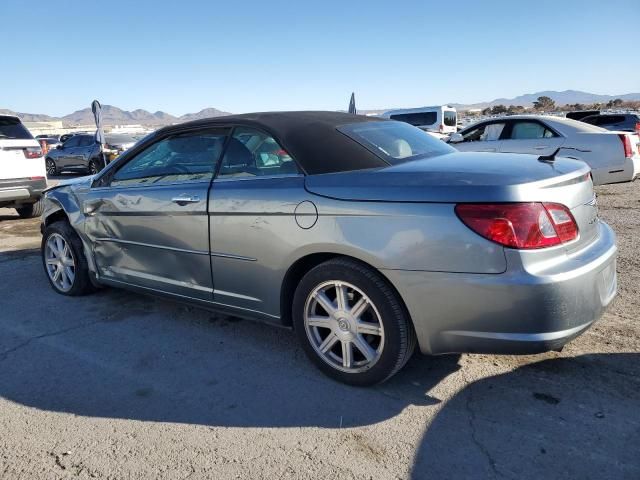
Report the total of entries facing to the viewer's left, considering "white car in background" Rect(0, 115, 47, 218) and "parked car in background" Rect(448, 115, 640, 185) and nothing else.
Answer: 1

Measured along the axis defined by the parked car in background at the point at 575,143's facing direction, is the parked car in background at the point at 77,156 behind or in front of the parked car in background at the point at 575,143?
in front

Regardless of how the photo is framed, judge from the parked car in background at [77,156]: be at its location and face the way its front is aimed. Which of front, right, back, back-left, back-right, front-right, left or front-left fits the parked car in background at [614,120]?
back

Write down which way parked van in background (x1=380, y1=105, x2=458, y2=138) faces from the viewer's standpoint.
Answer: facing away from the viewer and to the left of the viewer

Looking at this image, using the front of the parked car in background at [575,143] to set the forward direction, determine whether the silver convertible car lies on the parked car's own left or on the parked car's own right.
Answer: on the parked car's own left

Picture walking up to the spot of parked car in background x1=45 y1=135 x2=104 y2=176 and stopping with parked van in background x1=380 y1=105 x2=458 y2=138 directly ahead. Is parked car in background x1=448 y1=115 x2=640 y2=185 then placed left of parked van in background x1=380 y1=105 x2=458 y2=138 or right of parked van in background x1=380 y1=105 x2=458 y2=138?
right

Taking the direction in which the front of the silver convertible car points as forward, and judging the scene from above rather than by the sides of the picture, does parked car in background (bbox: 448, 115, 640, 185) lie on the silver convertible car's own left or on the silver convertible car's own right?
on the silver convertible car's own right

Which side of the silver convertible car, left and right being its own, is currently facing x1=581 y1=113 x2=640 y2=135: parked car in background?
right

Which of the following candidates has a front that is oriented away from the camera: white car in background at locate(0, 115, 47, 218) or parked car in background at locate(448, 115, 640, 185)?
the white car in background

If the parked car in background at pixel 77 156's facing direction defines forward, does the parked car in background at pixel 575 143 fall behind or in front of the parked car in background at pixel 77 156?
behind

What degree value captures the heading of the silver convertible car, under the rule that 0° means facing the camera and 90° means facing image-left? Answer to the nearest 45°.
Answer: approximately 135°

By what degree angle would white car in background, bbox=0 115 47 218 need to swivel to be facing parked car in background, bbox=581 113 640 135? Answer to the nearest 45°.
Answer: approximately 90° to its right

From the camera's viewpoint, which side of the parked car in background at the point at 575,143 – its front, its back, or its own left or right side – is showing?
left

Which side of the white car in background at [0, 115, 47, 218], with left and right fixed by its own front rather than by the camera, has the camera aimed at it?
back
